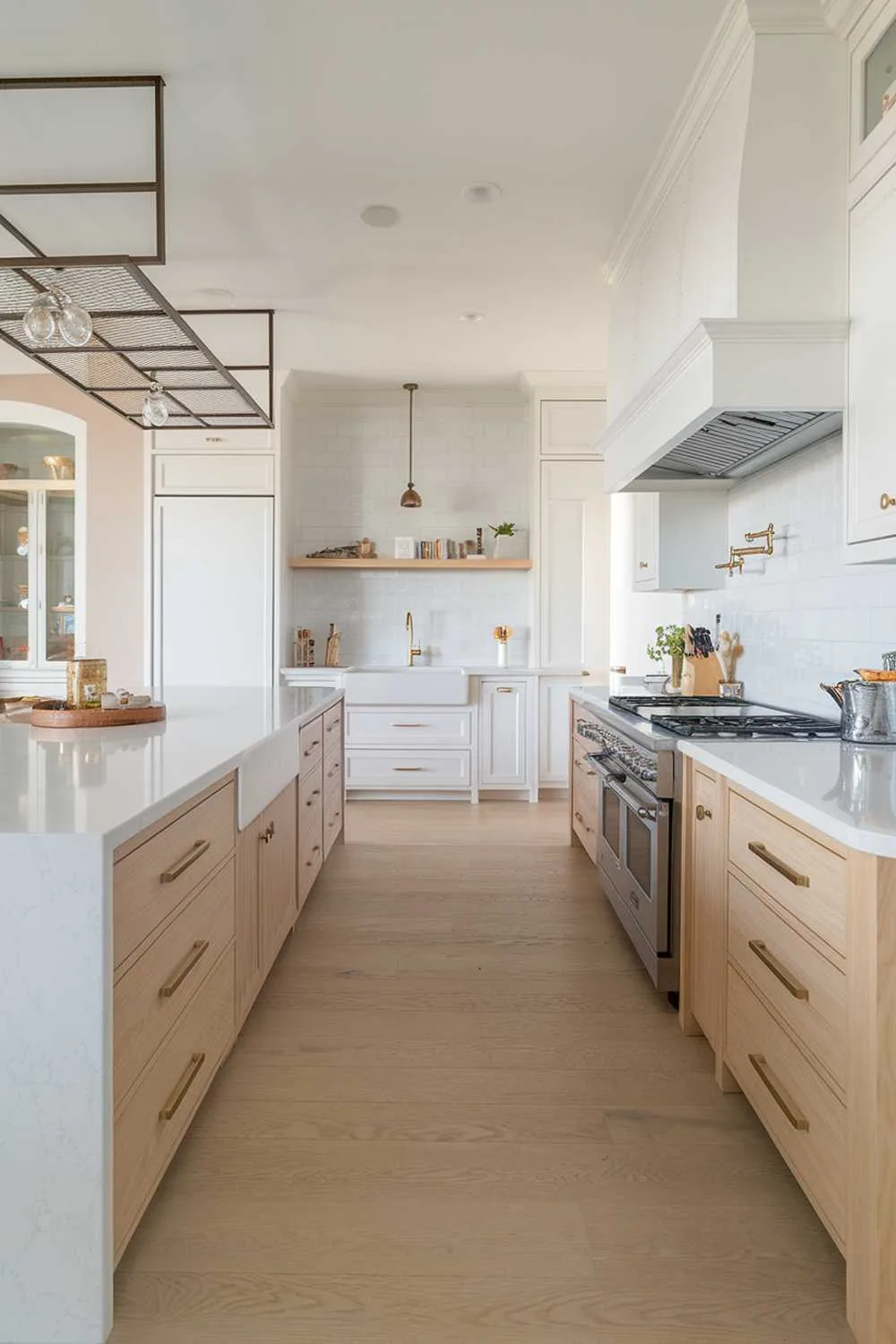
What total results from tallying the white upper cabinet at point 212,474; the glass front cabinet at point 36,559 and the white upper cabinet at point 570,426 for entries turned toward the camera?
3

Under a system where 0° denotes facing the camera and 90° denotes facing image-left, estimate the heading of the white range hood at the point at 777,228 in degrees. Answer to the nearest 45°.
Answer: approximately 90°

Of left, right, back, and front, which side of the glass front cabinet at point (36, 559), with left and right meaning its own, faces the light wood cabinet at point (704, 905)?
front

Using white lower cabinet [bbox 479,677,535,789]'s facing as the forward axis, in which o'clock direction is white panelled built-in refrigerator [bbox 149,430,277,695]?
The white panelled built-in refrigerator is roughly at 3 o'clock from the white lower cabinet.

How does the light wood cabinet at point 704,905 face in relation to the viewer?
to the viewer's left

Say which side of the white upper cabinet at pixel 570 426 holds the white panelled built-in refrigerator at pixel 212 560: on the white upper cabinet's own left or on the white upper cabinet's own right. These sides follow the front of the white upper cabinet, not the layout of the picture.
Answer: on the white upper cabinet's own right

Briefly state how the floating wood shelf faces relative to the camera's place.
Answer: facing the viewer

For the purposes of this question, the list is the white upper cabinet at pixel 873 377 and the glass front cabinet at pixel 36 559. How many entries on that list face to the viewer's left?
1

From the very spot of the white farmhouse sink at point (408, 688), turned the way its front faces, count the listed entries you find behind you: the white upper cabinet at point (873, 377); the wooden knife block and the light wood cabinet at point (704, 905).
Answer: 0

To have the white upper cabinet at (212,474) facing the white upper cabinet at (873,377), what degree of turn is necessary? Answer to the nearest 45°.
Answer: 0° — it already faces it

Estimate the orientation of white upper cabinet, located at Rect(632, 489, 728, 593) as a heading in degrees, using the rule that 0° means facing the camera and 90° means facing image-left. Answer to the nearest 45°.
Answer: approximately 90°

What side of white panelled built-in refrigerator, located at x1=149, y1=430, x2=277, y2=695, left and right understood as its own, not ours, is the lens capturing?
front
